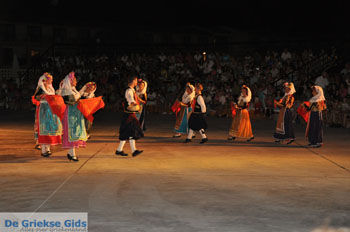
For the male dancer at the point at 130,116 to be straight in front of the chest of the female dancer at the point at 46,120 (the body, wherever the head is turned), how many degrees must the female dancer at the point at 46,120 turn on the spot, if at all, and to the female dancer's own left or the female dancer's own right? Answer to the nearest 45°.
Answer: approximately 45° to the female dancer's own left

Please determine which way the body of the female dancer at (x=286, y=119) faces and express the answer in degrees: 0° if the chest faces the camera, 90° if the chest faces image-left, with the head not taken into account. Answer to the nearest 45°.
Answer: approximately 45°

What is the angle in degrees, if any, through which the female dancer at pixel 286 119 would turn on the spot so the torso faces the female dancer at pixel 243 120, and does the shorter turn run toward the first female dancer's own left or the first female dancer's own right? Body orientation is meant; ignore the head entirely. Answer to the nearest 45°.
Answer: approximately 45° to the first female dancer's own right

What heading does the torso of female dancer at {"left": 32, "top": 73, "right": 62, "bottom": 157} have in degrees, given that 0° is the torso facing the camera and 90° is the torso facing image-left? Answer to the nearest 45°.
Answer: approximately 315°

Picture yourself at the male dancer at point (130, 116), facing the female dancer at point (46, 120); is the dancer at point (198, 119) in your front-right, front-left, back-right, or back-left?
back-right

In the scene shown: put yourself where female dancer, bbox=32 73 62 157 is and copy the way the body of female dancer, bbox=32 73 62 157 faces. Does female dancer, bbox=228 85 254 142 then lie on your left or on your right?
on your left

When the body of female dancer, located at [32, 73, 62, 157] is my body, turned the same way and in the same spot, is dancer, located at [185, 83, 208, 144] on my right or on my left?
on my left
